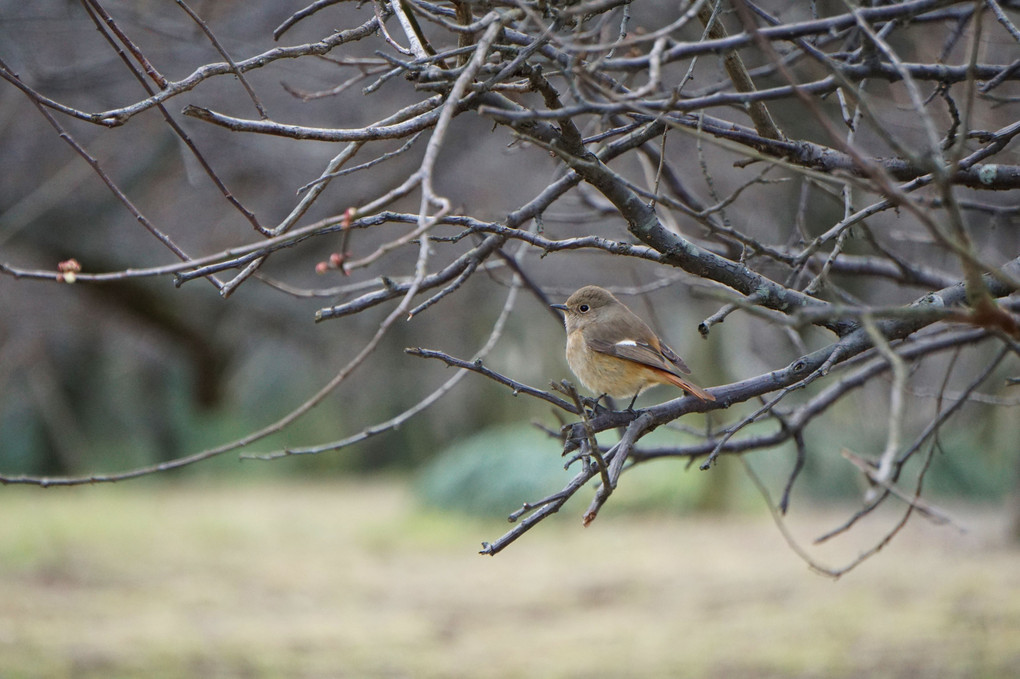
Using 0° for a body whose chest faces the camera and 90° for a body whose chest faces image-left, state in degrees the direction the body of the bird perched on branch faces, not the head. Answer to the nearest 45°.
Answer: approximately 90°
